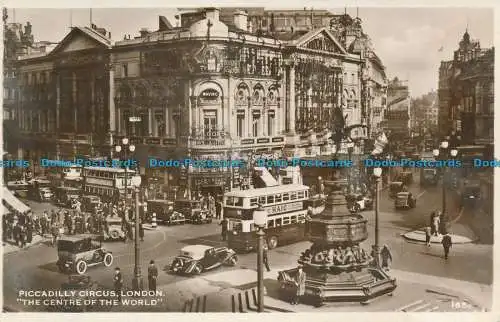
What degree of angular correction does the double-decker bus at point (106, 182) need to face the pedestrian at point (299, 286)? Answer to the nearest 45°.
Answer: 0° — it already faces them

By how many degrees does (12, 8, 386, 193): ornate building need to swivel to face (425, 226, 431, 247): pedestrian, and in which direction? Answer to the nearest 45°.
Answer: approximately 90° to its left

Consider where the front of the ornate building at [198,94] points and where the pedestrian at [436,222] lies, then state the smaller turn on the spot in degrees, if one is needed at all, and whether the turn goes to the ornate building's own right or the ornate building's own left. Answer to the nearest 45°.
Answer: approximately 90° to the ornate building's own left

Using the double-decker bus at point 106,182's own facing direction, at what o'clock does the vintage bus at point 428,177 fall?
The vintage bus is roughly at 11 o'clock from the double-decker bus.

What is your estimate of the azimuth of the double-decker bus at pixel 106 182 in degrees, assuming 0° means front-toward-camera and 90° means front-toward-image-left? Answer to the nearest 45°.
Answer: approximately 315°
